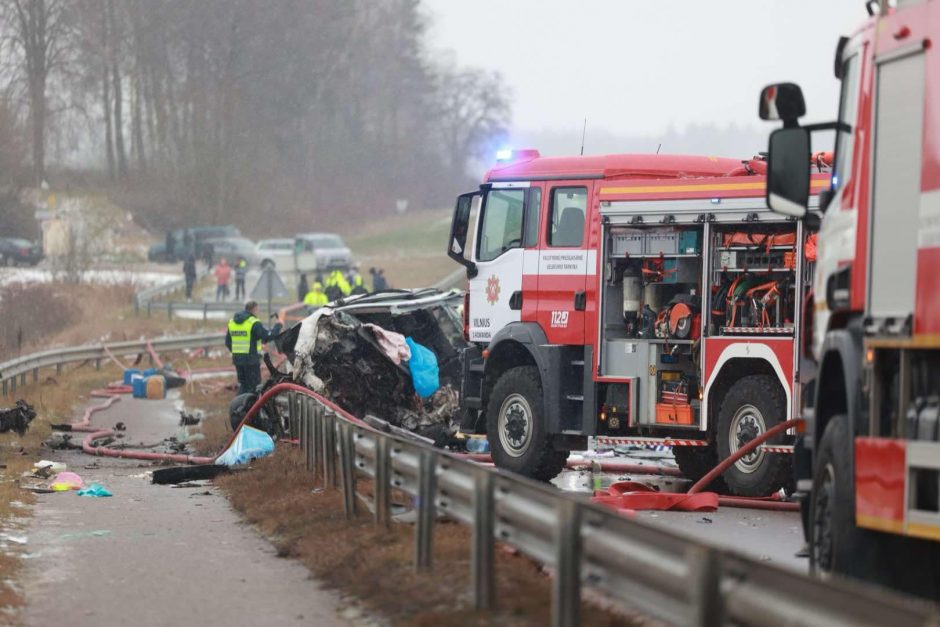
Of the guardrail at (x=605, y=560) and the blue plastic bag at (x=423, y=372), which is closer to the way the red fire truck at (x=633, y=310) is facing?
the blue plastic bag

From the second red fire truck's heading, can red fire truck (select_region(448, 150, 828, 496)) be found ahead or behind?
ahead

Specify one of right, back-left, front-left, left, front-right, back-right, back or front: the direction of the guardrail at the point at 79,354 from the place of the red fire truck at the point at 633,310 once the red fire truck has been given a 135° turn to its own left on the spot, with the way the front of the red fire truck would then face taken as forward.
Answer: back-right

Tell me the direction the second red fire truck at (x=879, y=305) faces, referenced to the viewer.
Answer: facing away from the viewer and to the left of the viewer

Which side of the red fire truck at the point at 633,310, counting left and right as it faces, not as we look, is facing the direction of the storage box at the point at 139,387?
front

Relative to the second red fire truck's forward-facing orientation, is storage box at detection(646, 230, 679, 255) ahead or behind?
ahead

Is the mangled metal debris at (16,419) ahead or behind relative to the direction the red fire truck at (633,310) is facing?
ahead

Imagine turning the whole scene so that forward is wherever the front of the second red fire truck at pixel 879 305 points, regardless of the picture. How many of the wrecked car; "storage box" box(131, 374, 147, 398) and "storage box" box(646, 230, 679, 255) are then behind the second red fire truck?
0

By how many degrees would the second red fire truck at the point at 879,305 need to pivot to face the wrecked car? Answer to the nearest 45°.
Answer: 0° — it already faces it

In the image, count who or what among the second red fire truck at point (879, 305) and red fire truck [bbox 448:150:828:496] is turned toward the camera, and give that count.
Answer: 0

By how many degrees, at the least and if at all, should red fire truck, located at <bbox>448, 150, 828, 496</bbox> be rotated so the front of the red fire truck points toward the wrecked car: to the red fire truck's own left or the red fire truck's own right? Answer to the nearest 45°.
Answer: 0° — it already faces it

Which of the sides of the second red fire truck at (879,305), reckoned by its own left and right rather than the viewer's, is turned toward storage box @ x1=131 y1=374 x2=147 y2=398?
front

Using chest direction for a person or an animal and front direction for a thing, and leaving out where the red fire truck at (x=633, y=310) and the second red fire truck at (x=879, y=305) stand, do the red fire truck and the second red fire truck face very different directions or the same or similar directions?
same or similar directions
